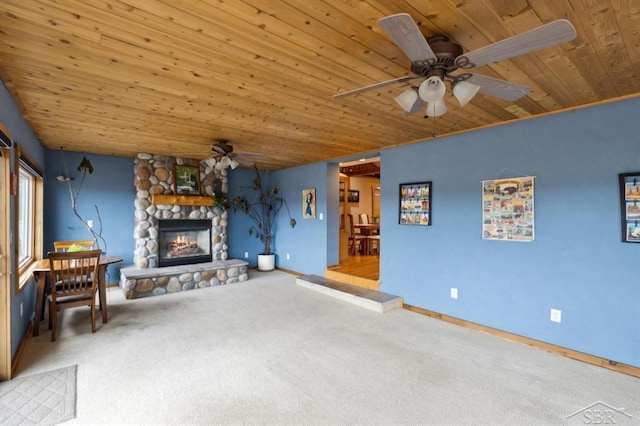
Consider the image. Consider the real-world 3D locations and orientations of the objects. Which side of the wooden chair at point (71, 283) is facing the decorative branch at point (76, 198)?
front

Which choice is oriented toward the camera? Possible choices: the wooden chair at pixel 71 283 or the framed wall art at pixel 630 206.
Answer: the framed wall art

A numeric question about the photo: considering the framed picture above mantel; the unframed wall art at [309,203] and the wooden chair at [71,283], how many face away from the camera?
1

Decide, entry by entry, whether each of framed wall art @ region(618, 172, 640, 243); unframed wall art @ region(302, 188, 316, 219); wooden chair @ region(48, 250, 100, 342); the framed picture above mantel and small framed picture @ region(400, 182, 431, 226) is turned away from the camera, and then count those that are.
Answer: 1

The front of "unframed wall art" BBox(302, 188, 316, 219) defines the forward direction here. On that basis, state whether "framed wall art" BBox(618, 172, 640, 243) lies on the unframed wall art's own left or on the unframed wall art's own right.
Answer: on the unframed wall art's own left

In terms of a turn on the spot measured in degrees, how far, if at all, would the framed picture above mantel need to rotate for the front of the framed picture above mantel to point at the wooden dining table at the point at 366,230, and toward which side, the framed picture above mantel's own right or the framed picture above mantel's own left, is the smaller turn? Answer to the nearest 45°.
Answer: approximately 90° to the framed picture above mantel's own left

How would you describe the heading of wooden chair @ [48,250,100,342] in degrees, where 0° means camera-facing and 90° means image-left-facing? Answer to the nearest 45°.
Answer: approximately 180°

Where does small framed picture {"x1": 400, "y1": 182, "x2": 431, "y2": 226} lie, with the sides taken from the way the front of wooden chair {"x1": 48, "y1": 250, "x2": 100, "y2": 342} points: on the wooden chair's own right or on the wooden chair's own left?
on the wooden chair's own right

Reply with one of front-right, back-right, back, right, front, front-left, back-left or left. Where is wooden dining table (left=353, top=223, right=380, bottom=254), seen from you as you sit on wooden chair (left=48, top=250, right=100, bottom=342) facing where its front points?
right

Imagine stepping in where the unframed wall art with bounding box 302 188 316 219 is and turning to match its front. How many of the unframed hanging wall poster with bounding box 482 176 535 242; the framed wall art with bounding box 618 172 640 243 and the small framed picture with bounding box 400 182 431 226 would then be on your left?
3

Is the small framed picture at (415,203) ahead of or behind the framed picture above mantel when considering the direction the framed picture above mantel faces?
ahead

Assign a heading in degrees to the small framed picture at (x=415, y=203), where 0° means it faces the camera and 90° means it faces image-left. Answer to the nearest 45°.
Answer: approximately 45°

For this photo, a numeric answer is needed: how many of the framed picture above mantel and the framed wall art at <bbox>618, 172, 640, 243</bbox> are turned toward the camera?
2

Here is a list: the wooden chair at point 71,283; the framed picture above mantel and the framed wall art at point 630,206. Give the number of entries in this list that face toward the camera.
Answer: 2

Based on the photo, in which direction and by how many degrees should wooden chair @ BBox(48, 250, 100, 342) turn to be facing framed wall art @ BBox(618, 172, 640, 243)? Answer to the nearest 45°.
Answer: approximately 135° to its right

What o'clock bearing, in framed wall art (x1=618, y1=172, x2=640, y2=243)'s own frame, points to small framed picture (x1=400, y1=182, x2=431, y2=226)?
The small framed picture is roughly at 3 o'clock from the framed wall art.

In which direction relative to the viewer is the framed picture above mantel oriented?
toward the camera

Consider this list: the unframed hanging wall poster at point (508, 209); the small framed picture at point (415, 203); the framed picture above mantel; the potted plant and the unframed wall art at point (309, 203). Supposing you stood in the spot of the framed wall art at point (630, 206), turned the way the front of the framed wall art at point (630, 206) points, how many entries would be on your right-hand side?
5
